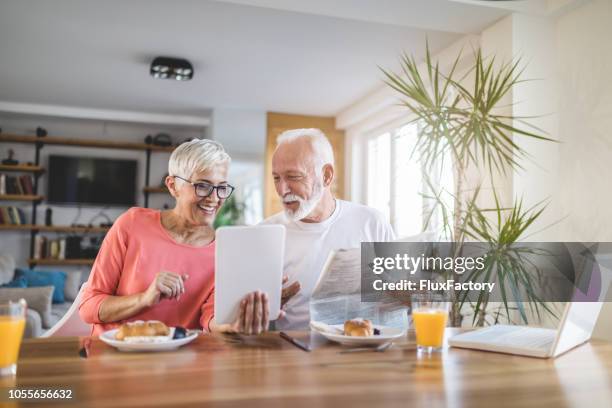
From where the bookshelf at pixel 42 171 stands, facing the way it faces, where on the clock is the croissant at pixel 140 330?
The croissant is roughly at 12 o'clock from the bookshelf.

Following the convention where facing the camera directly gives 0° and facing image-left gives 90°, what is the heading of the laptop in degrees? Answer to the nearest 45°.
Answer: approximately 135°

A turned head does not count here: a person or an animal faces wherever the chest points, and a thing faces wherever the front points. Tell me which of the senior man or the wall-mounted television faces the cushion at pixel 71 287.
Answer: the wall-mounted television

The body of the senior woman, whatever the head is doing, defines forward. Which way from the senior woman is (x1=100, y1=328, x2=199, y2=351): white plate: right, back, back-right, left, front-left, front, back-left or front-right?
front-right

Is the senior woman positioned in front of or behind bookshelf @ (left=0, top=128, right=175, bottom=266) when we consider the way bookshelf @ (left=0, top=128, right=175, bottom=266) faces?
in front

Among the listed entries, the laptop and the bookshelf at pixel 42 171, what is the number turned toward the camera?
1

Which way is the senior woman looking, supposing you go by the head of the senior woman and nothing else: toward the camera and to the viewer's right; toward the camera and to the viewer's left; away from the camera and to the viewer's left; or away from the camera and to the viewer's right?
toward the camera and to the viewer's right

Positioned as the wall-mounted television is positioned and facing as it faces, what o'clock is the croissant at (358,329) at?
The croissant is roughly at 12 o'clock from the wall-mounted television.

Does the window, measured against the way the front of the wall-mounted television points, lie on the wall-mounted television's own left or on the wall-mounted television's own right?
on the wall-mounted television's own left

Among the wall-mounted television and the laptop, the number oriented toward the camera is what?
1

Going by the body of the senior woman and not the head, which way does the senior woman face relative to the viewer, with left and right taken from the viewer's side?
facing the viewer and to the right of the viewer
